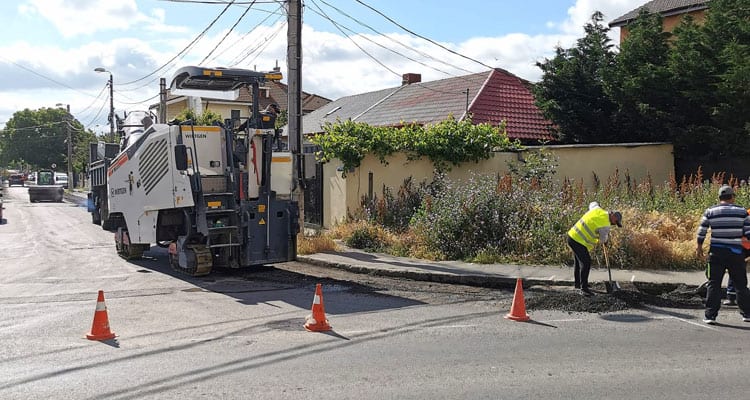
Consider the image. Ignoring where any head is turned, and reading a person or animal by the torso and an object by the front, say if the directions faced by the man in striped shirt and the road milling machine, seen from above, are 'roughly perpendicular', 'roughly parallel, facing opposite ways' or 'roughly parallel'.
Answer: roughly perpendicular

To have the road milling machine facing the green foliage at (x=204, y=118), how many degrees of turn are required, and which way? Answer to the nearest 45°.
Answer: approximately 45° to its right

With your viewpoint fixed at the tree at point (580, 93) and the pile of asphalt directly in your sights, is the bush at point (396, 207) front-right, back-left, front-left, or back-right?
front-right

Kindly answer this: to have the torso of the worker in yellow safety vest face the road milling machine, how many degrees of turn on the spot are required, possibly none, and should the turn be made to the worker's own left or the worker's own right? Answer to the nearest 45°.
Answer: approximately 180°

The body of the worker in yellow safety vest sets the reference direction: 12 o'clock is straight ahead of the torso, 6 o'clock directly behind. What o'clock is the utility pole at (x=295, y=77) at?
The utility pole is roughly at 7 o'clock from the worker in yellow safety vest.

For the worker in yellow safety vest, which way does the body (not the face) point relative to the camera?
to the viewer's right

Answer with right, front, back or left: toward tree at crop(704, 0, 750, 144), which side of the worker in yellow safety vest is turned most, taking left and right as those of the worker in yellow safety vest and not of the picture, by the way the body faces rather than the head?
left

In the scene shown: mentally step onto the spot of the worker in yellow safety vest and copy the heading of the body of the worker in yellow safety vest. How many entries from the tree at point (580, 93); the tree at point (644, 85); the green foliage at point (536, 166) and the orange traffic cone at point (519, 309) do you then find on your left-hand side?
3
